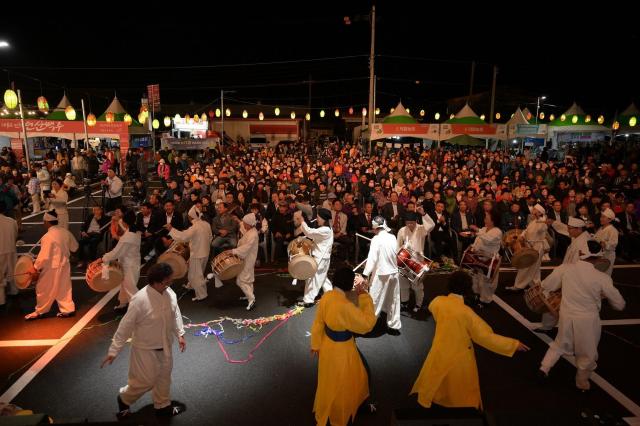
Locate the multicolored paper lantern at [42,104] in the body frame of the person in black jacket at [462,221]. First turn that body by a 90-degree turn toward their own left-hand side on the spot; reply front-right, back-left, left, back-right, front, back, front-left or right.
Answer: back

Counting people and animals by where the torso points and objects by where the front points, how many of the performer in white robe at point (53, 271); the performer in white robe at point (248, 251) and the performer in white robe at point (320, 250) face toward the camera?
0

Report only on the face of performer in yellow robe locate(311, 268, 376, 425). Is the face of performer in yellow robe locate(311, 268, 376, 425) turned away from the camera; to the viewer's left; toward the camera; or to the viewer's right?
away from the camera

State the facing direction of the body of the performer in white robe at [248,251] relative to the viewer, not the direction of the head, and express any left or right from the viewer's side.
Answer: facing to the left of the viewer

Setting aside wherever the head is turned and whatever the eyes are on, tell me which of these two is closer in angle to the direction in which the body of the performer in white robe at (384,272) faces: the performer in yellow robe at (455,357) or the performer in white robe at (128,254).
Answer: the performer in white robe

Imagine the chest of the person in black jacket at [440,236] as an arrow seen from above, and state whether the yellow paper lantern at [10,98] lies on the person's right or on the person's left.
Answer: on the person's right

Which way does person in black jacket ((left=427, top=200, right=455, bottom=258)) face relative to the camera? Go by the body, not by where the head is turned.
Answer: toward the camera

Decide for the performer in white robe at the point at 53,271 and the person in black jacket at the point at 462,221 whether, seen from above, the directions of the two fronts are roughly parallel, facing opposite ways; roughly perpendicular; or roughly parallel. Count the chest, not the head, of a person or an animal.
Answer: roughly perpendicular

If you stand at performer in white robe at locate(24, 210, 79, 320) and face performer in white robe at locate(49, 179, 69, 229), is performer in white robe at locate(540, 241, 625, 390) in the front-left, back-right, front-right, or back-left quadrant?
back-right

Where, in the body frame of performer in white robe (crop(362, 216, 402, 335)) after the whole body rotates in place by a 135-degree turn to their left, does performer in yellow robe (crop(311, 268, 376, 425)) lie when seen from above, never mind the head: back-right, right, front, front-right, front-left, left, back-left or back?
front

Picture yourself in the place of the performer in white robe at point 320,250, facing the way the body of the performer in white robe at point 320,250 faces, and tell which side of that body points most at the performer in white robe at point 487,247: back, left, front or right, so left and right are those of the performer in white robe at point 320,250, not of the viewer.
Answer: back
